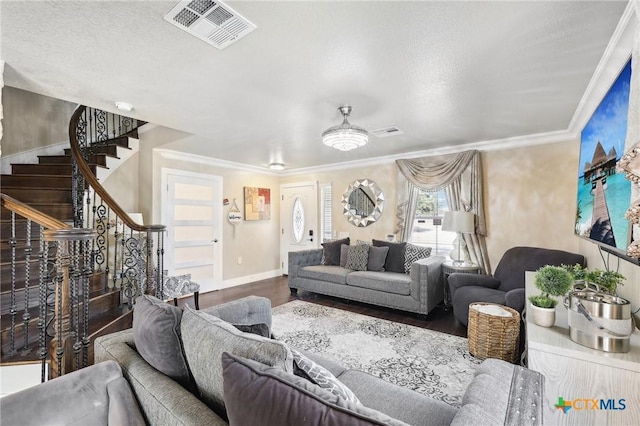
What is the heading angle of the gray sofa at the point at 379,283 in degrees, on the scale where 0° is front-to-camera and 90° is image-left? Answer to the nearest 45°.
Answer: approximately 45°

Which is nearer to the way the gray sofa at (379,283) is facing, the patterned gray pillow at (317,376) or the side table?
the patterned gray pillow

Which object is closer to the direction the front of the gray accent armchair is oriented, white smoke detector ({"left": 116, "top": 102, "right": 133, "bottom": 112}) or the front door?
the white smoke detector

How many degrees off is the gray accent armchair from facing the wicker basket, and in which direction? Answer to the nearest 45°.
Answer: approximately 45° to its left

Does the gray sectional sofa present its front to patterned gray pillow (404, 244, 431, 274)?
yes

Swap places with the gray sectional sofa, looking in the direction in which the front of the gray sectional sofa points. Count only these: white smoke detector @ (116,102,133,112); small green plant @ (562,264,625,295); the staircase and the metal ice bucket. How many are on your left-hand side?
2

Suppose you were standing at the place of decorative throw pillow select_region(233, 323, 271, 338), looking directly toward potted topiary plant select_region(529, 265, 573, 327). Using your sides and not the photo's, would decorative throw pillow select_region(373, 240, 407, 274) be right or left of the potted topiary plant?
left

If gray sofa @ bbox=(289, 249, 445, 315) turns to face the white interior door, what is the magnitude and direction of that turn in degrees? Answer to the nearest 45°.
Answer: approximately 45° to its right

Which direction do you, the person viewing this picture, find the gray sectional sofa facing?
facing away from the viewer and to the right of the viewer

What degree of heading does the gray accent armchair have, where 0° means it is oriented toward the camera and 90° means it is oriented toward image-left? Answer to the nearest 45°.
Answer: approximately 45°

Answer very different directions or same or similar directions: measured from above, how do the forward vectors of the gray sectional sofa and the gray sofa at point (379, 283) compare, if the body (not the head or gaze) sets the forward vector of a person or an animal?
very different directions

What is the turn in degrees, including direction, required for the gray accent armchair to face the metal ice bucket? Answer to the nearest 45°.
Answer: approximately 45° to its left
